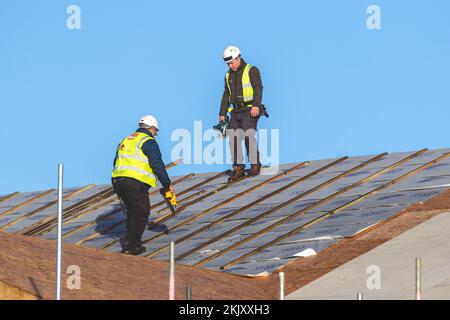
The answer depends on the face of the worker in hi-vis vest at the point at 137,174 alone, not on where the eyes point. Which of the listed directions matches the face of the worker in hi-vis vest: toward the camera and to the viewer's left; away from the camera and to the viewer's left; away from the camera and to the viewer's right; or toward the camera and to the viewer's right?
away from the camera and to the viewer's right

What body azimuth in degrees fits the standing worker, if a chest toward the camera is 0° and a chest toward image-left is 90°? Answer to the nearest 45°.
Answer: approximately 45°

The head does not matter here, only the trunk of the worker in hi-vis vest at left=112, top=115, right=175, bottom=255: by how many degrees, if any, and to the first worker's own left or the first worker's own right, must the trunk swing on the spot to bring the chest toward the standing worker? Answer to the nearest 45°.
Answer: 0° — they already face them

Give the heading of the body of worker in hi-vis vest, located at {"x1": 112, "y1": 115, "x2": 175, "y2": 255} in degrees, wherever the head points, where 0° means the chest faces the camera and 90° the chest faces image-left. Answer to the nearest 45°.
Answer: approximately 225°

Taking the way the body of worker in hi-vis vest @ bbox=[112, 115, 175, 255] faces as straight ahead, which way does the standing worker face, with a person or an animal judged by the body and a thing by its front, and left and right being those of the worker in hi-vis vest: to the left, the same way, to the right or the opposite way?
the opposite way
